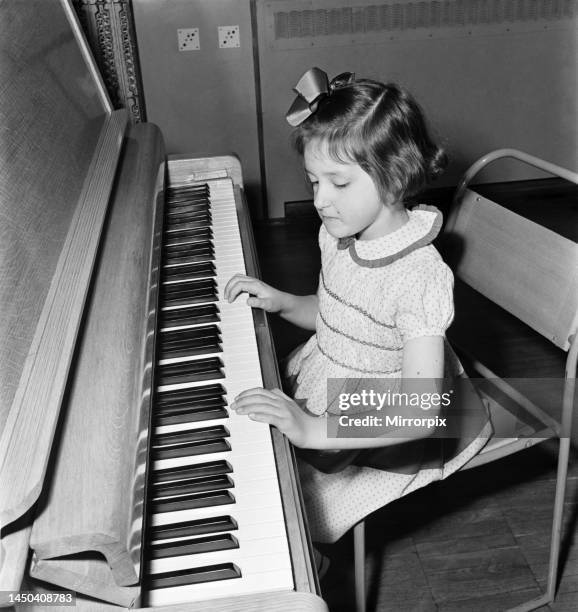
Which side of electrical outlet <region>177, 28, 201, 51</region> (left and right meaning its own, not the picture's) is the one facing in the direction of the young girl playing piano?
front

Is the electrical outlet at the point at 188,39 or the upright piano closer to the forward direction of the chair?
the upright piano

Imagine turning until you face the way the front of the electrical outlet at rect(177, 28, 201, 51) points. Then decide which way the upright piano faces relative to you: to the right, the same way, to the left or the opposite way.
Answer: to the left

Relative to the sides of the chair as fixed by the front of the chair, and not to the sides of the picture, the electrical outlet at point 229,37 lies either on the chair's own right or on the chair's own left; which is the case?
on the chair's own right

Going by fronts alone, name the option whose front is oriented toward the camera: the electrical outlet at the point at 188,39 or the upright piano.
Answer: the electrical outlet

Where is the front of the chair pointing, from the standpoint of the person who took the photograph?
facing the viewer and to the left of the viewer

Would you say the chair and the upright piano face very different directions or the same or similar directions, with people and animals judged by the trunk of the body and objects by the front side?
very different directions

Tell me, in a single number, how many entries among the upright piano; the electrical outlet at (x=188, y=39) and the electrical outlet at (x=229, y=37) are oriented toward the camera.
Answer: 2

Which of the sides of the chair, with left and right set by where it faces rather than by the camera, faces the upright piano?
front

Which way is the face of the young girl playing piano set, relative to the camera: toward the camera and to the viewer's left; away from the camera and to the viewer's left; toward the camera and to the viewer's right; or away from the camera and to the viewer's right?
toward the camera and to the viewer's left

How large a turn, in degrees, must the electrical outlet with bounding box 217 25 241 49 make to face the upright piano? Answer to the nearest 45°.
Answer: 0° — it already faces it

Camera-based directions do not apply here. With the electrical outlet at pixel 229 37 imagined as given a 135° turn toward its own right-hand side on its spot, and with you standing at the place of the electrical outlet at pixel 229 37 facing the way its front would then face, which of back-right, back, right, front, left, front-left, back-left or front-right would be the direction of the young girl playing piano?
back-left

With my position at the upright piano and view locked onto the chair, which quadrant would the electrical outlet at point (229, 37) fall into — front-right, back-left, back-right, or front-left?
front-left

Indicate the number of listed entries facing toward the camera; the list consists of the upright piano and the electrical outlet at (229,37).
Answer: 1

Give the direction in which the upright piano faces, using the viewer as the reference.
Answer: facing to the right of the viewer

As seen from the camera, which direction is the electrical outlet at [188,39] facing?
toward the camera

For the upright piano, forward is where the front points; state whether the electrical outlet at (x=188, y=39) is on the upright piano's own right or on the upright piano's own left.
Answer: on the upright piano's own left
